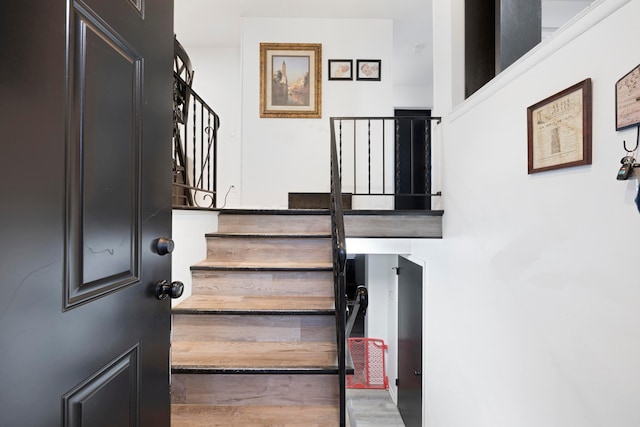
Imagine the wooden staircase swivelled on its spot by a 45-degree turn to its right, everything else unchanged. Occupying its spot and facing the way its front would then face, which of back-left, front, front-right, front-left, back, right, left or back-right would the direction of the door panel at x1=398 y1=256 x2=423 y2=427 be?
back

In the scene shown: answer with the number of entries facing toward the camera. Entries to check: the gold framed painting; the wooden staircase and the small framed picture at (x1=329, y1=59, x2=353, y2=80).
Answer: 3

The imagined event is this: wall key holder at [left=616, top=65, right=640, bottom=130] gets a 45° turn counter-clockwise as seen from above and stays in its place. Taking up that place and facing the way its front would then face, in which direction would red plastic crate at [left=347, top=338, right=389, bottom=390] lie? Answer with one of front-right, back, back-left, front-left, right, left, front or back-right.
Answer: back-right

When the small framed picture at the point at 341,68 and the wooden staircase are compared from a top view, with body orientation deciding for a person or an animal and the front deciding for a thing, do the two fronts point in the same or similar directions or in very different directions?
same or similar directions

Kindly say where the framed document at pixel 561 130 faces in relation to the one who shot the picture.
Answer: facing the viewer and to the left of the viewer

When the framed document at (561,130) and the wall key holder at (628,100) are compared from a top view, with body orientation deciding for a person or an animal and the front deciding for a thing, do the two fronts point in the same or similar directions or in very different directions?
same or similar directions

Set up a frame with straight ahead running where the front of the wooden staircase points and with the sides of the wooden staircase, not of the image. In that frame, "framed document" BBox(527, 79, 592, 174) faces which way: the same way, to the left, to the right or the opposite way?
to the right

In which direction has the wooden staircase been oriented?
toward the camera

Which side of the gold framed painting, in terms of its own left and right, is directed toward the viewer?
front

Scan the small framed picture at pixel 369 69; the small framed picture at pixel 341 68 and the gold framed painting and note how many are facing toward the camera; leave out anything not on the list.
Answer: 3

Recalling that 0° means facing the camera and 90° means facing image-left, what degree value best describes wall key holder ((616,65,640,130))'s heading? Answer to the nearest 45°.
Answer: approximately 45°

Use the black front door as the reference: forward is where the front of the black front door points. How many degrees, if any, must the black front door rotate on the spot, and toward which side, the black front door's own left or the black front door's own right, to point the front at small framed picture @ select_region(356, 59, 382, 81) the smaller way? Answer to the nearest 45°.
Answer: approximately 90° to the black front door's own left

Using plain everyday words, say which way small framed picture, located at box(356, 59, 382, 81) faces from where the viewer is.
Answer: facing the viewer

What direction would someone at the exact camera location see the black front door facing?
facing the viewer and to the right of the viewer

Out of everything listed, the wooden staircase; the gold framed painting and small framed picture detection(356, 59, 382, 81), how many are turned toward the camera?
3
